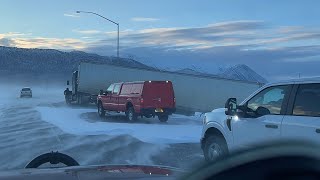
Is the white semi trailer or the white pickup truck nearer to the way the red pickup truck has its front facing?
the white semi trailer

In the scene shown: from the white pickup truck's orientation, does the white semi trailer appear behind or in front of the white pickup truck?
in front

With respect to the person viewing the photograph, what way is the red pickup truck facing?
facing away from the viewer and to the left of the viewer

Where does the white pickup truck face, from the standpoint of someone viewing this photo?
facing away from the viewer and to the left of the viewer

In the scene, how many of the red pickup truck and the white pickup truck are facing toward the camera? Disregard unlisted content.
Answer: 0
